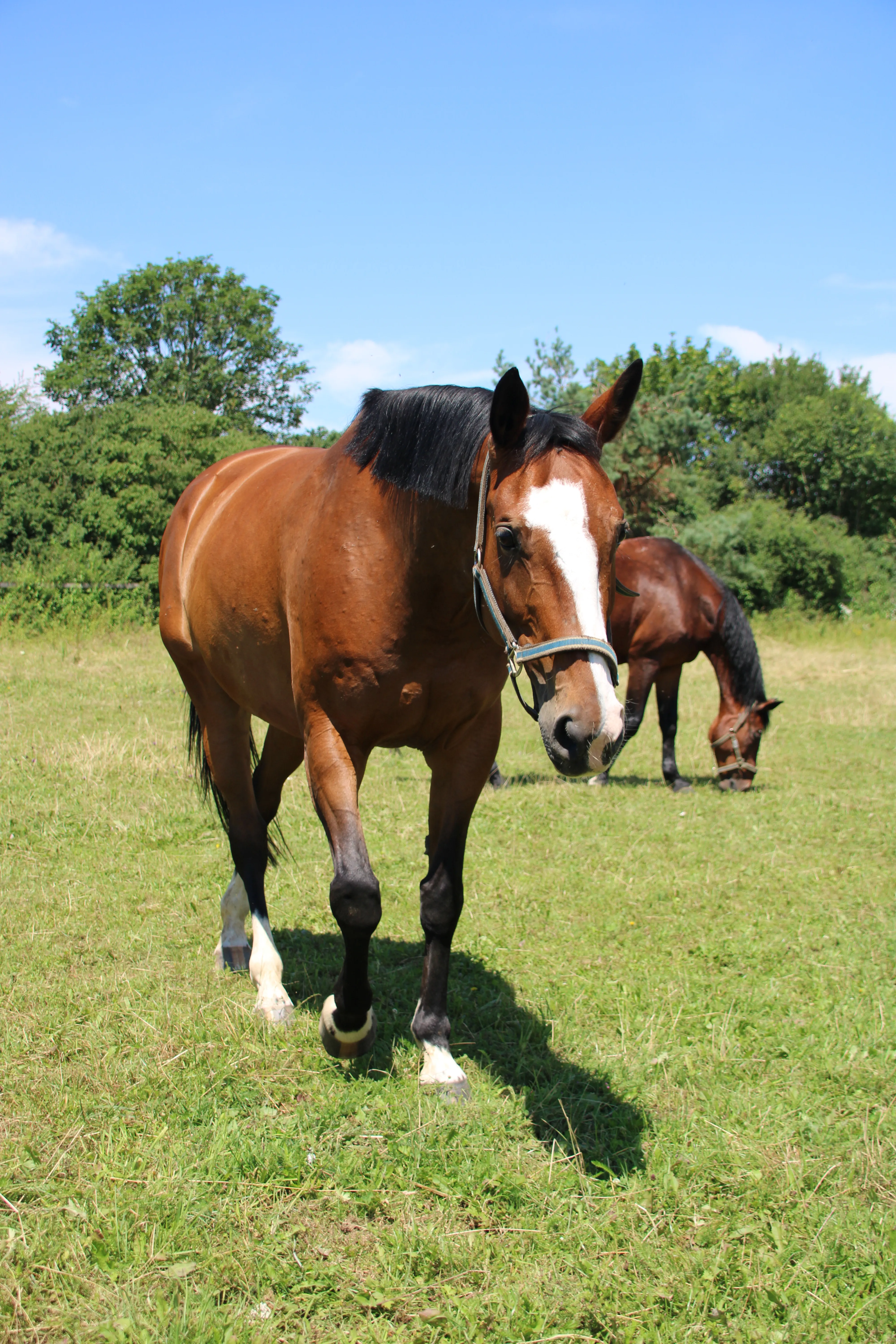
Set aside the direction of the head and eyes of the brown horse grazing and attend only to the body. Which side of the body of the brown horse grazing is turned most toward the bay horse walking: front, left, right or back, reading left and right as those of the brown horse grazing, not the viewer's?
right

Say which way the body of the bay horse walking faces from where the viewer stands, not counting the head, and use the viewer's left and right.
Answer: facing the viewer and to the right of the viewer

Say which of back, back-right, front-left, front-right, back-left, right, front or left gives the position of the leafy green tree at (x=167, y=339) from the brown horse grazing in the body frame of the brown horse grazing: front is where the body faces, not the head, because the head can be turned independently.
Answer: back-left

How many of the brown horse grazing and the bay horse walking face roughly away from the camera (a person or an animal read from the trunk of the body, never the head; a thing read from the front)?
0

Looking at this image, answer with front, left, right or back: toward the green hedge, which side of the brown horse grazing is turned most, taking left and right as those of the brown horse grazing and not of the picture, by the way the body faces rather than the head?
left

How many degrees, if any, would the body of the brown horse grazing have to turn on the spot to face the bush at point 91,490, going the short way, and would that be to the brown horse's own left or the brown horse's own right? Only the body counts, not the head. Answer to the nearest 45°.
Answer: approximately 135° to the brown horse's own left

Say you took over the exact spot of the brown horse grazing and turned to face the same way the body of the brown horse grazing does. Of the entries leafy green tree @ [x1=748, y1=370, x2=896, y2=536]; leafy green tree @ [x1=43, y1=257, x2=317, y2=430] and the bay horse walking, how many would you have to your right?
1

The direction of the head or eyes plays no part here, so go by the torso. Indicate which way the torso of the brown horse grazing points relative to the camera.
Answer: to the viewer's right

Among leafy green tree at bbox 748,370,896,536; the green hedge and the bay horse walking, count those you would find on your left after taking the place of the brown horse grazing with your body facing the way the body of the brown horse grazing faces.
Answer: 2

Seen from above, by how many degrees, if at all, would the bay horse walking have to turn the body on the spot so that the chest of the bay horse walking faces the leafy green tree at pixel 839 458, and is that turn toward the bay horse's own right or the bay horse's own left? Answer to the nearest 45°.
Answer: approximately 90° to the bay horse's own left
